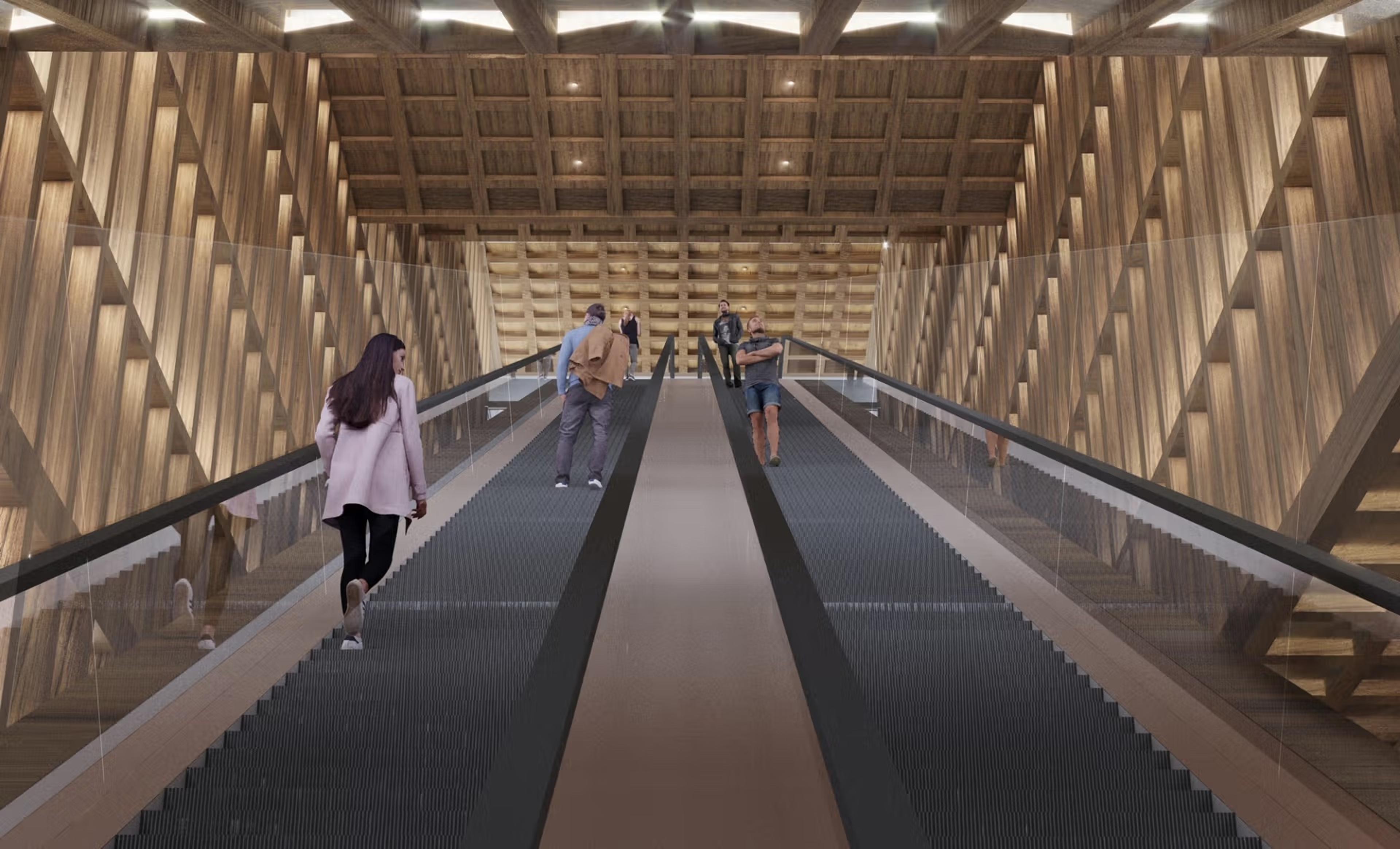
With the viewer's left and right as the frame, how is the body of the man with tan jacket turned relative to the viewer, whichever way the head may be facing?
facing away from the viewer

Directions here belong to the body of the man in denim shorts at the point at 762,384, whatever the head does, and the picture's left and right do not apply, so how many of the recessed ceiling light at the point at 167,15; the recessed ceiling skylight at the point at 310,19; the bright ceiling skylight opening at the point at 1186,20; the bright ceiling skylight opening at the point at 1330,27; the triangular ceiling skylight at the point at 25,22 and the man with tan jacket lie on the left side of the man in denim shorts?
2

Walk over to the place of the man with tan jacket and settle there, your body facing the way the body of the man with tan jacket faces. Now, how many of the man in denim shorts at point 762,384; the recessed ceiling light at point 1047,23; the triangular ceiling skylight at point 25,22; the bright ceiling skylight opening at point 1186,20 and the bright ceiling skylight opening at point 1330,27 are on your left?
1

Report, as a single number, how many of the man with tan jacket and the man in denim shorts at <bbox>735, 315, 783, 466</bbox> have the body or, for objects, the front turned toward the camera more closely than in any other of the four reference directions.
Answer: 1

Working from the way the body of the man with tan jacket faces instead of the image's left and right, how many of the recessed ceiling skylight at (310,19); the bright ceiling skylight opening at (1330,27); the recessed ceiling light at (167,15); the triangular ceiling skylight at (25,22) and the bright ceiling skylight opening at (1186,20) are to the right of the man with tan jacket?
2

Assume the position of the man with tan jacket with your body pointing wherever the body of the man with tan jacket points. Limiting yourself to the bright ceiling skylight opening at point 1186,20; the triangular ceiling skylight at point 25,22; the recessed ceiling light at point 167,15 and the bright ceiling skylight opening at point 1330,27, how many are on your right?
2

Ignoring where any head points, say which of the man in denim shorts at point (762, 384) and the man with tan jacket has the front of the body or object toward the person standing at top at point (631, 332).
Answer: the man with tan jacket

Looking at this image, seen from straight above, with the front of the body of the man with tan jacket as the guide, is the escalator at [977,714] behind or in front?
behind

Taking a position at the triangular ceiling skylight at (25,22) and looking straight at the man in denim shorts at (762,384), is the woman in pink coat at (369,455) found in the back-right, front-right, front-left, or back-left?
front-right

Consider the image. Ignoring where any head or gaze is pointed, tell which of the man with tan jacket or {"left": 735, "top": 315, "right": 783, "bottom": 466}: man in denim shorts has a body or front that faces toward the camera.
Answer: the man in denim shorts

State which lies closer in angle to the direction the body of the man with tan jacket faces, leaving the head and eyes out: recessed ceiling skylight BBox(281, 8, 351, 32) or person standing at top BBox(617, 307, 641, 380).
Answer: the person standing at top

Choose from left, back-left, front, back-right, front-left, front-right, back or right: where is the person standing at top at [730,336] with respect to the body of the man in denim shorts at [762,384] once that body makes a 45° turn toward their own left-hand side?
back-left

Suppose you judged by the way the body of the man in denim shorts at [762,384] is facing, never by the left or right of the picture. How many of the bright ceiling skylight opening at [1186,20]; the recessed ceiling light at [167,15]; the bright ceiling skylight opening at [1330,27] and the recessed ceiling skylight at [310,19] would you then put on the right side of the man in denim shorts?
2

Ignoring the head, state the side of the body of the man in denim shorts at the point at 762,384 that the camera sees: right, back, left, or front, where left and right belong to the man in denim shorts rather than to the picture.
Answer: front

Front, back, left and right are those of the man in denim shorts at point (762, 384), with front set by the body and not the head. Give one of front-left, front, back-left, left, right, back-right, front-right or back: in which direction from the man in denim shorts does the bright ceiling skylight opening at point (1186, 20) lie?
left

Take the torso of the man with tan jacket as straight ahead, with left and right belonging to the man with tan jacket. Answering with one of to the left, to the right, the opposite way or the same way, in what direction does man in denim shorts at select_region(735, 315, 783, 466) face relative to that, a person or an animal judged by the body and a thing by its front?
the opposite way
